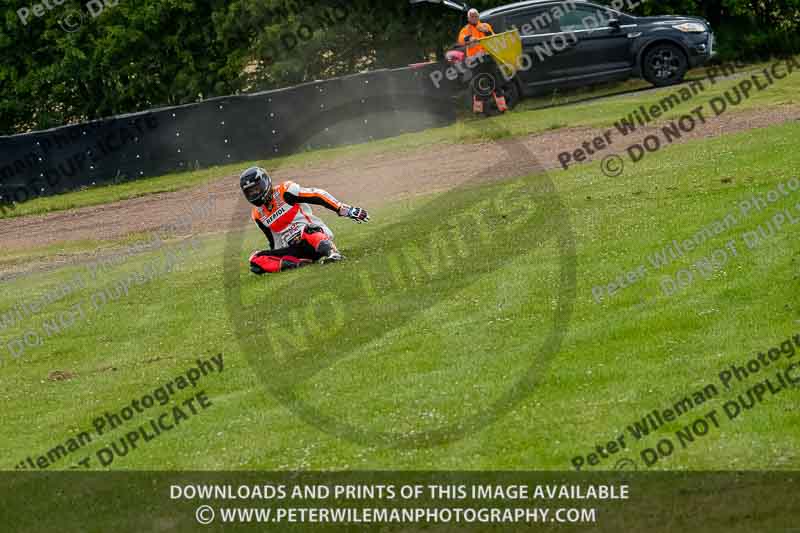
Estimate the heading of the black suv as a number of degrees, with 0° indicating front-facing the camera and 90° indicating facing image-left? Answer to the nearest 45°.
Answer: approximately 270°

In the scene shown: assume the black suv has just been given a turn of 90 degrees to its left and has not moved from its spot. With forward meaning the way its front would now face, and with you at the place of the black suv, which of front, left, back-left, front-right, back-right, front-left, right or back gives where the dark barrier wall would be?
left

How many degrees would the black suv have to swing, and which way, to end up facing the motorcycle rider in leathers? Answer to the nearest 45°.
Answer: approximately 90° to its right

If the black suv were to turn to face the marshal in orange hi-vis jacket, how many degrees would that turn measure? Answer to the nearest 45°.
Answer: approximately 180°

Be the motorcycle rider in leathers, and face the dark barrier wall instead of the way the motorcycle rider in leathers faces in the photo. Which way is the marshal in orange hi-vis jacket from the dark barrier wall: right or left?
right
